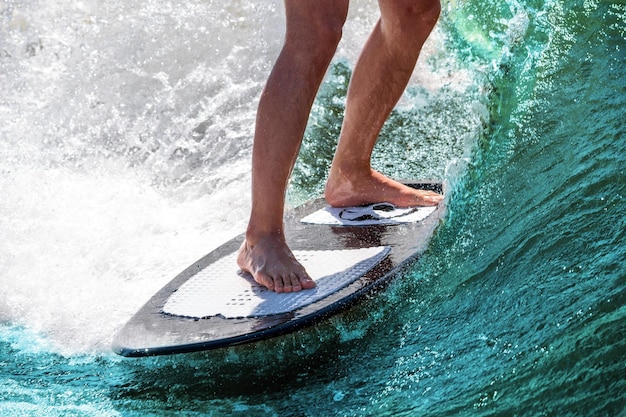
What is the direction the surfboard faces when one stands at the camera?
facing the viewer and to the left of the viewer
